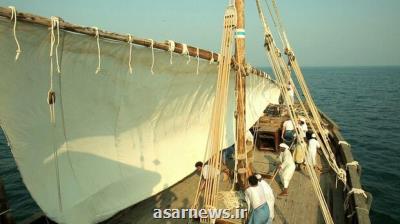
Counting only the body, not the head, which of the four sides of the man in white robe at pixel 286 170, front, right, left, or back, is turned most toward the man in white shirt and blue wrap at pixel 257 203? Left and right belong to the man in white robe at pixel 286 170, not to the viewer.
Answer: left

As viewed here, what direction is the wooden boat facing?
away from the camera

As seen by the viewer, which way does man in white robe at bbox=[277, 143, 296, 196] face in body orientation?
to the viewer's left
